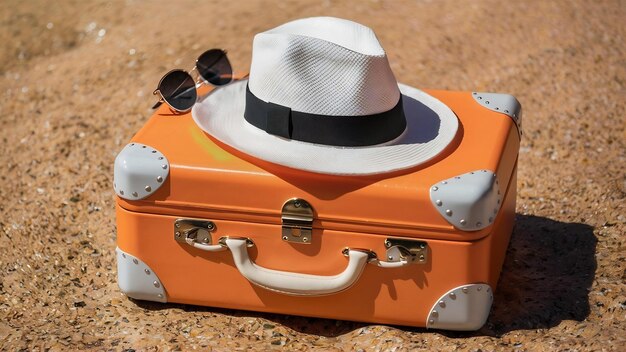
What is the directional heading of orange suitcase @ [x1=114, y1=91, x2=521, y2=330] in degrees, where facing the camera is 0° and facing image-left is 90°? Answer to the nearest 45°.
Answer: approximately 0°
